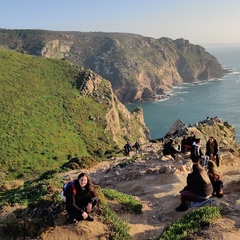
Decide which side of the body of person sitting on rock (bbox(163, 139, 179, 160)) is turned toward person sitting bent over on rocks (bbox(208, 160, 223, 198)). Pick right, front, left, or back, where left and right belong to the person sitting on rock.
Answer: right

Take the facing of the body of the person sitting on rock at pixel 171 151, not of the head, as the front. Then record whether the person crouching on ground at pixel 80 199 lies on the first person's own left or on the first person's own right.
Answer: on the first person's own right

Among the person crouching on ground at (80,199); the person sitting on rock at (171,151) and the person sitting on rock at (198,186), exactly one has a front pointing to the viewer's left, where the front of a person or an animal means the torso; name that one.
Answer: the person sitting on rock at (198,186)

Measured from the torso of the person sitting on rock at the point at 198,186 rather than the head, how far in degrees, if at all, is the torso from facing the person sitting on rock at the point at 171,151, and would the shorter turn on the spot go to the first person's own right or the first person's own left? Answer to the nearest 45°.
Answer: approximately 90° to the first person's own right

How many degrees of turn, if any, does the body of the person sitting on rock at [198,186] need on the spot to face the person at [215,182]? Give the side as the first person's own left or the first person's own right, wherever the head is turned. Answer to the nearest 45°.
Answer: approximately 135° to the first person's own right

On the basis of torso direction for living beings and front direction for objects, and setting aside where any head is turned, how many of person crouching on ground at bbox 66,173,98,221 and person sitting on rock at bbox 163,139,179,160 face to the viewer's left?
0

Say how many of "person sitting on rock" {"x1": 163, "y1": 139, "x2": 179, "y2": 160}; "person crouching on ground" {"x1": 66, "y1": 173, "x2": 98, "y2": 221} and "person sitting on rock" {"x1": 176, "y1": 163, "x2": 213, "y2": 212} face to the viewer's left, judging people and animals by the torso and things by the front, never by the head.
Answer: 1

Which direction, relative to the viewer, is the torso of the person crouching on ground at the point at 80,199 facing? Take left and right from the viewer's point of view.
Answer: facing the viewer and to the right of the viewer

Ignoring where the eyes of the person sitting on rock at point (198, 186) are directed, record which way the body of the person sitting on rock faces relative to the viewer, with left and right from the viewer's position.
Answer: facing to the left of the viewer

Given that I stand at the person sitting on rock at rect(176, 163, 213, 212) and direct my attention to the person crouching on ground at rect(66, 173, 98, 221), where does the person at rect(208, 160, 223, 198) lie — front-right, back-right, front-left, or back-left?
back-right
